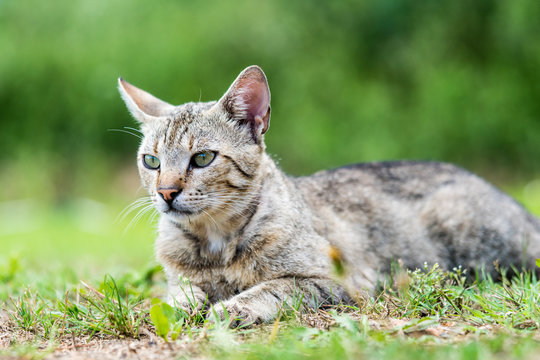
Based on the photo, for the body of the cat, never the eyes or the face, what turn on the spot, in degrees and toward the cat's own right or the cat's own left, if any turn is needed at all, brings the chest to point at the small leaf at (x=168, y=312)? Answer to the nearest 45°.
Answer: approximately 45° to the cat's own left

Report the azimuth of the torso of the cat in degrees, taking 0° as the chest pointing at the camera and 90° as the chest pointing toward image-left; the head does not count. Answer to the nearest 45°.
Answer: approximately 45°

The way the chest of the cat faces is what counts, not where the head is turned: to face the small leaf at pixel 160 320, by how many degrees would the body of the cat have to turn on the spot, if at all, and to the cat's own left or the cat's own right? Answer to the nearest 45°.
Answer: approximately 45° to the cat's own left
